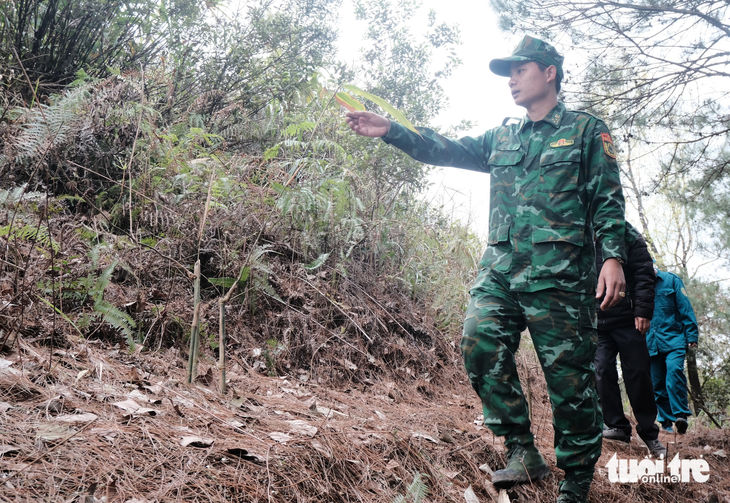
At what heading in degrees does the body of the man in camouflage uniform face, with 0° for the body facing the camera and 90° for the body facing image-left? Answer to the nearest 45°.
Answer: approximately 45°

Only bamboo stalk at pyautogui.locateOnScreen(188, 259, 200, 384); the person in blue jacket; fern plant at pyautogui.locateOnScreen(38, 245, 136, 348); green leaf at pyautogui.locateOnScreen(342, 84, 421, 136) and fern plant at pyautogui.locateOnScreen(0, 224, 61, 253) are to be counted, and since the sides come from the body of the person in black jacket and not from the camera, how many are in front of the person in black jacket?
4

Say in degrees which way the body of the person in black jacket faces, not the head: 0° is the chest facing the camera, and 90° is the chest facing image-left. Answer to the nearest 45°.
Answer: approximately 45°

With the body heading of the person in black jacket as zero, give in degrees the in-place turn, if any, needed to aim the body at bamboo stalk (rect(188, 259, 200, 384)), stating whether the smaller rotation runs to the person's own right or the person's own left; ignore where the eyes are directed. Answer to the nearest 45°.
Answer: approximately 90° to the person's own right

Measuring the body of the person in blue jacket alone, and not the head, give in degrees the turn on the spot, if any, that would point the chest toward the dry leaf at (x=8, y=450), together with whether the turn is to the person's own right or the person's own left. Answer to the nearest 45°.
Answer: approximately 45° to the person's own left

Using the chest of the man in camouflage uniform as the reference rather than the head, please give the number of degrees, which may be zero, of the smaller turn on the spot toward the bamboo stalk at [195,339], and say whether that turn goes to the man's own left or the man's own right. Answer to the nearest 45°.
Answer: approximately 45° to the man's own right

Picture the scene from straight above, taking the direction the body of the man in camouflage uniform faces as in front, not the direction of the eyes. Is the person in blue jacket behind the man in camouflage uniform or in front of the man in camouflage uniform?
behind

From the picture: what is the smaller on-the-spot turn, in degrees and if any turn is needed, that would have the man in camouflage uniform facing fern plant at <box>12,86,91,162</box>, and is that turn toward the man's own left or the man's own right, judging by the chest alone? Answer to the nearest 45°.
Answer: approximately 45° to the man's own right
